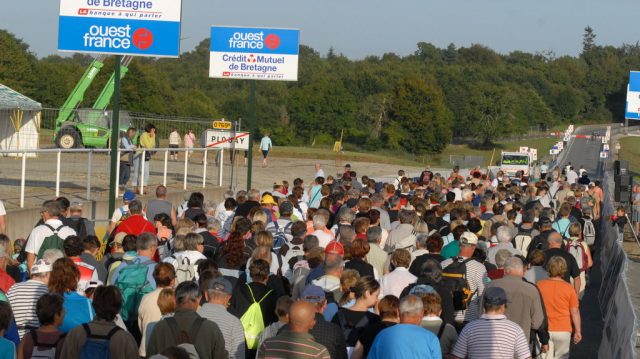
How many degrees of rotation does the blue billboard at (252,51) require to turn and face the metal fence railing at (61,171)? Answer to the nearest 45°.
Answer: approximately 45° to its right

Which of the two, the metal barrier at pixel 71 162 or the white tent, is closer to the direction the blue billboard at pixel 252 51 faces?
the metal barrier
